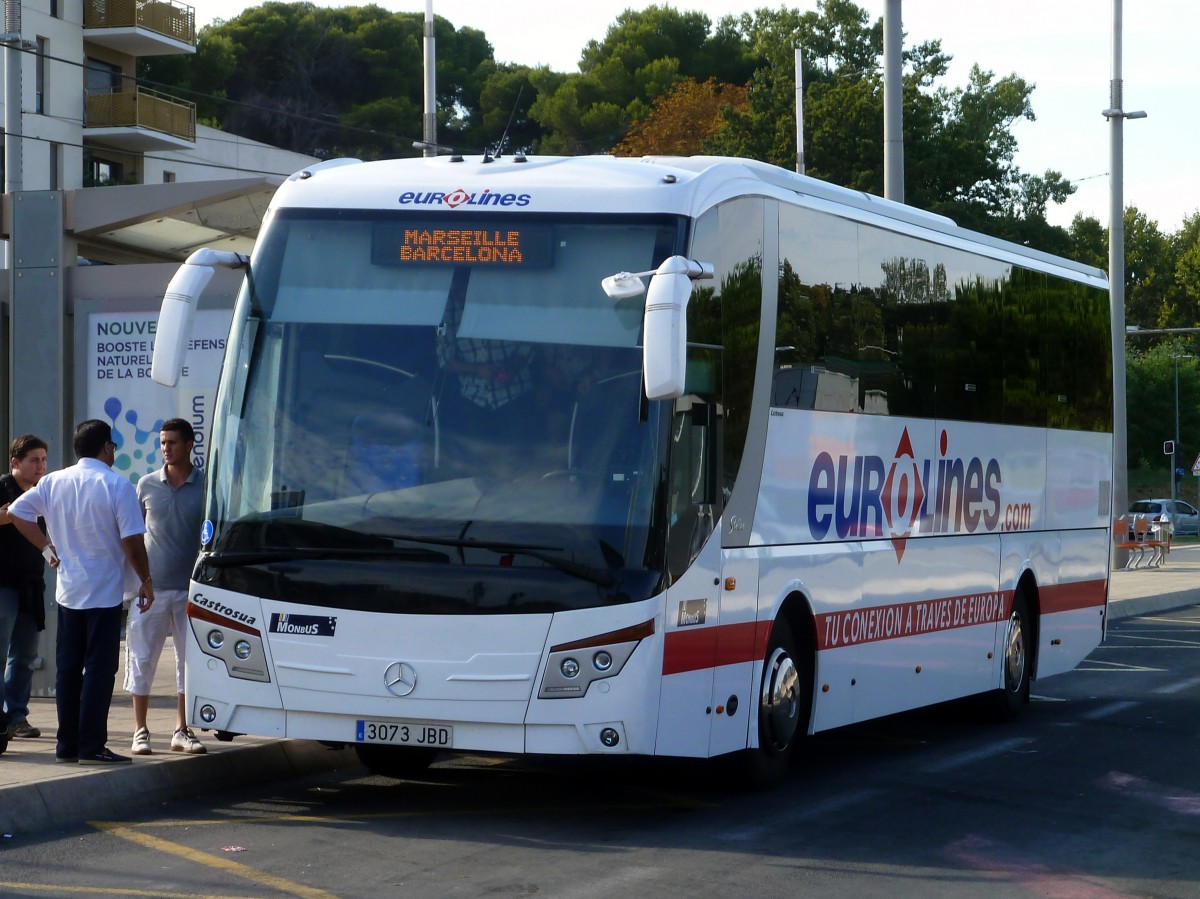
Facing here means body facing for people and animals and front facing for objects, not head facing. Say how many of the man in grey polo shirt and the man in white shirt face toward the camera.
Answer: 1

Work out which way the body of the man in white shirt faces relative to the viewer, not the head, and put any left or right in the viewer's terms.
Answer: facing away from the viewer and to the right of the viewer

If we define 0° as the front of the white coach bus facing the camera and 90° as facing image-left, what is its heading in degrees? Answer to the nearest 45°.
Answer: approximately 45°

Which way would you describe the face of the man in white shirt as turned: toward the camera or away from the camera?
away from the camera

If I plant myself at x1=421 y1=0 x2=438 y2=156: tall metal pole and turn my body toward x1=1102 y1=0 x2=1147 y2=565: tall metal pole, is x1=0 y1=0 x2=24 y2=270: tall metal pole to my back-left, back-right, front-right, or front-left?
back-right

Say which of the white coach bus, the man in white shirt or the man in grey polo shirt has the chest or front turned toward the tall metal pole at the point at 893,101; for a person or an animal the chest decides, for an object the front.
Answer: the man in white shirt

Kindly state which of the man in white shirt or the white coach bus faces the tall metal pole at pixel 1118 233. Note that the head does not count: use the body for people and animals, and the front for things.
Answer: the man in white shirt

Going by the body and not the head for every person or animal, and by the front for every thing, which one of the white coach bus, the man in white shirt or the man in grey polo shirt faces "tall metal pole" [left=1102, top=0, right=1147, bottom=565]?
the man in white shirt

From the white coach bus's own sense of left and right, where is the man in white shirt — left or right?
on its right

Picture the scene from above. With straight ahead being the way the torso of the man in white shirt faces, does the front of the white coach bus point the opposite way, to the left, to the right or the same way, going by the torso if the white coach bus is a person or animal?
the opposite way

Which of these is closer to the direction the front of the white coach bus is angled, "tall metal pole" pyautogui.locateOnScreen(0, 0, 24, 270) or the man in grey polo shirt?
the man in grey polo shirt

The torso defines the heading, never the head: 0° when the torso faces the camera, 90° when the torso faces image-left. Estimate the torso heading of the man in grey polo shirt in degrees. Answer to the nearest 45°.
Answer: approximately 0°
